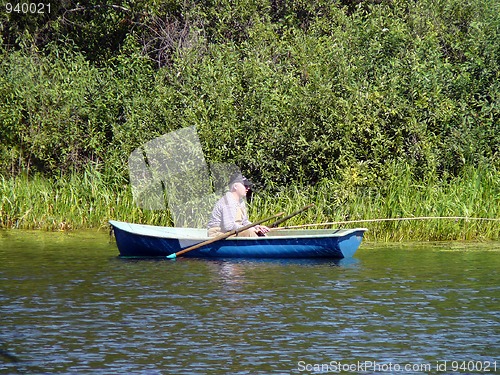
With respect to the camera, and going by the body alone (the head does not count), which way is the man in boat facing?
to the viewer's right

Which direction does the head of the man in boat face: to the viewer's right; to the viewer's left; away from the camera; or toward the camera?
to the viewer's right
